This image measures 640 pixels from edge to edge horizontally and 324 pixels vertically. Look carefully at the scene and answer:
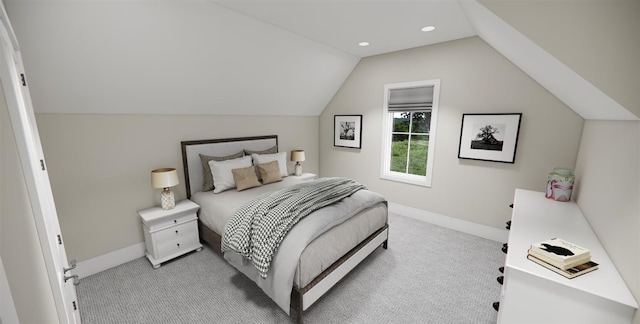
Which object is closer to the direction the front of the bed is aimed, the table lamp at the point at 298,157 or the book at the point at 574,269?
the book

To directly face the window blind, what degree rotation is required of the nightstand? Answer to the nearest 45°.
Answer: approximately 45° to its left

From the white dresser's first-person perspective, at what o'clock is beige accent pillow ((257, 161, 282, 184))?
The beige accent pillow is roughly at 12 o'clock from the white dresser.

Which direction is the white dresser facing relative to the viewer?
to the viewer's left

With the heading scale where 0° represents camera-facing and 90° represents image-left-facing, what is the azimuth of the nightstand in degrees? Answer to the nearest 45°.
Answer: approximately 315°

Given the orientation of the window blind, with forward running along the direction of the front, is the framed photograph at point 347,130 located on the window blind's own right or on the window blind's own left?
on the window blind's own right

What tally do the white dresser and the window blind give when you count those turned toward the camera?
1

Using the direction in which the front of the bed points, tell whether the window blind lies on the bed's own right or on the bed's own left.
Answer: on the bed's own left

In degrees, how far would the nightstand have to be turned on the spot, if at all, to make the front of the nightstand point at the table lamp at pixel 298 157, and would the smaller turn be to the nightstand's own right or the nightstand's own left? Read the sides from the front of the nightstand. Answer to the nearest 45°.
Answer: approximately 45° to the nightstand's own left

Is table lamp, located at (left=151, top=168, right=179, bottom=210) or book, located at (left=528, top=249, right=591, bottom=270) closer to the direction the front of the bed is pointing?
the book

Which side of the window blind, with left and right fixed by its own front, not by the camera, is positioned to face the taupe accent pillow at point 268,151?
right
